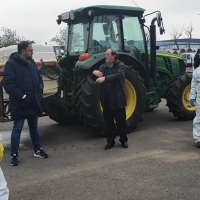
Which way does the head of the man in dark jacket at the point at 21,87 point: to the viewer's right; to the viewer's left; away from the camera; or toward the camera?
to the viewer's right

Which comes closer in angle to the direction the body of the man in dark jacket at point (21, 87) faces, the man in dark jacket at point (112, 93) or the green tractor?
the man in dark jacket

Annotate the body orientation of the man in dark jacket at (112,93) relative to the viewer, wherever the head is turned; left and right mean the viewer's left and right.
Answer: facing the viewer and to the left of the viewer

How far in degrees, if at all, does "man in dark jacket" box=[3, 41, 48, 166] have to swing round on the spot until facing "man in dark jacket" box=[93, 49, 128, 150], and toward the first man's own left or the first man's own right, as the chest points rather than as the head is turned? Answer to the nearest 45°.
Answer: approximately 45° to the first man's own left

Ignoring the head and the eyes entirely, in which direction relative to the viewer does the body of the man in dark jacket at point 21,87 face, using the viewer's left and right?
facing the viewer and to the right of the viewer

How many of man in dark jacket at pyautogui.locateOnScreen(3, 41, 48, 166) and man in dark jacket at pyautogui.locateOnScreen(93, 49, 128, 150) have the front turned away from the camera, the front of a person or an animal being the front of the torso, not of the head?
0
